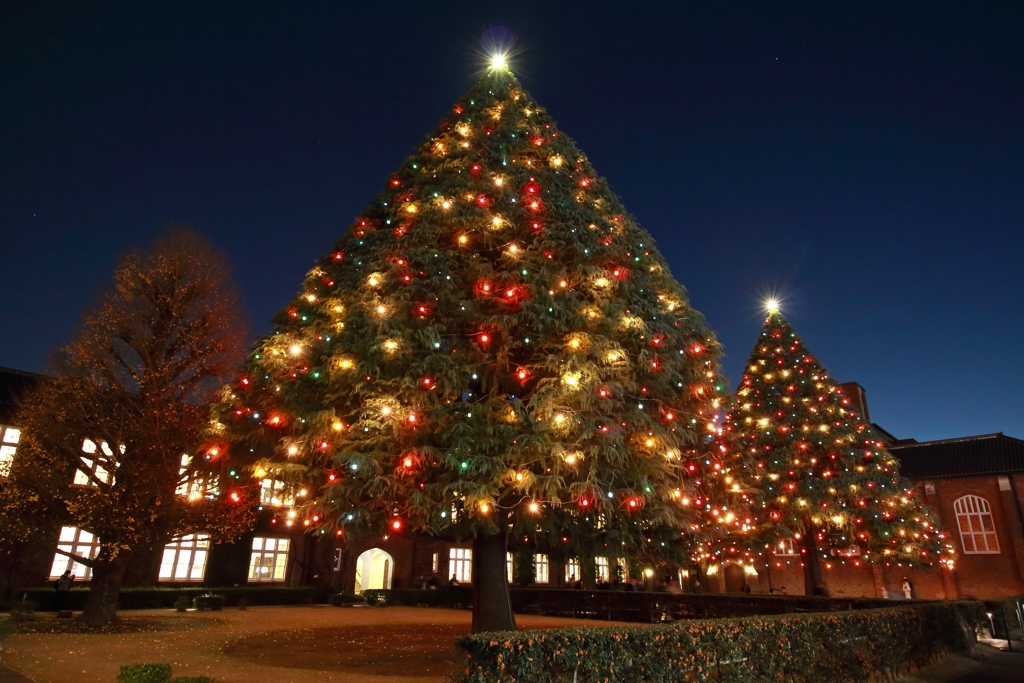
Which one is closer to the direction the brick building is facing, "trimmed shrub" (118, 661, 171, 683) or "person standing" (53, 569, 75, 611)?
the trimmed shrub

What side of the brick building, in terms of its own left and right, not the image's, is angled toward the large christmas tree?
front

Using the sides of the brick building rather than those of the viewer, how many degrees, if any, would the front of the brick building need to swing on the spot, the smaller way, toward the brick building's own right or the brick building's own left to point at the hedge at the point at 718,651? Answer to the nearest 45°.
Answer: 0° — it already faces it

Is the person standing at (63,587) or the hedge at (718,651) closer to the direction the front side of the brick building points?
the hedge

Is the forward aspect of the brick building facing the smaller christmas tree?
no

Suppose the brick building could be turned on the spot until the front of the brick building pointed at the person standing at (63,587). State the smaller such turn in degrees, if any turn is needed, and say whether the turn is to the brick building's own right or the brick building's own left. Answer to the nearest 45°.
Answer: approximately 45° to the brick building's own right

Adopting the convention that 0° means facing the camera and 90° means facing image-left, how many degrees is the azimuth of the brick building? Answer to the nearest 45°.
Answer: approximately 0°

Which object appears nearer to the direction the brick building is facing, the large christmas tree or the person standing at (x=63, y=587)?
the large christmas tree
